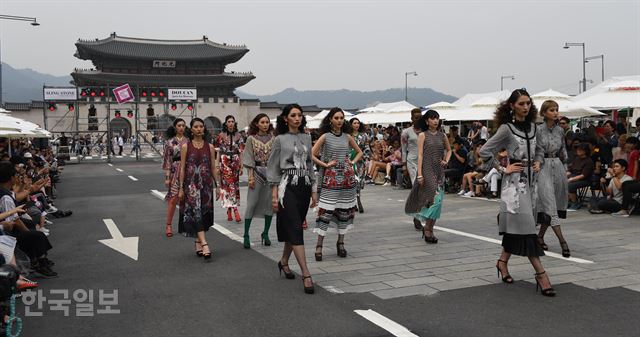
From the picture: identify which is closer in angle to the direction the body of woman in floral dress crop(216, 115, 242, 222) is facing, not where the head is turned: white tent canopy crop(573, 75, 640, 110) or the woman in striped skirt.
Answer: the woman in striped skirt

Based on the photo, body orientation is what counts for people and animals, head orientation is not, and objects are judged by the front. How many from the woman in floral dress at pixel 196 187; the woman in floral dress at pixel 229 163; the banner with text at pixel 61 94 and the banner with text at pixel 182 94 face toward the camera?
4

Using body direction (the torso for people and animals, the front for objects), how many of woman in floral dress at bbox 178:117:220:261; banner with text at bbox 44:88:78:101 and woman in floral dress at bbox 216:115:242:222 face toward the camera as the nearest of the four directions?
3

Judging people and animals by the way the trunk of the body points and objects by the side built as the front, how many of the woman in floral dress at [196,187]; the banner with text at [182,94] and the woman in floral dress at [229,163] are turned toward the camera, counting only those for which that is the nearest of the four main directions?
3

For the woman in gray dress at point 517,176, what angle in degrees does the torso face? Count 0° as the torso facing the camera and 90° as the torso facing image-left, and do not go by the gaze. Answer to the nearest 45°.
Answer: approximately 315°

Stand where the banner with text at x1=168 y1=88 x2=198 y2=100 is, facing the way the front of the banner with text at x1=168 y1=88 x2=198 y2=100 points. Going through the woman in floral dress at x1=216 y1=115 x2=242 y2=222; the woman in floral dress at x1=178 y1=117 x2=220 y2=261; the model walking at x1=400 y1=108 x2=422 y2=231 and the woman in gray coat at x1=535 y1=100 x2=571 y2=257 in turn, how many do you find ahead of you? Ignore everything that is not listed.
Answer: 4

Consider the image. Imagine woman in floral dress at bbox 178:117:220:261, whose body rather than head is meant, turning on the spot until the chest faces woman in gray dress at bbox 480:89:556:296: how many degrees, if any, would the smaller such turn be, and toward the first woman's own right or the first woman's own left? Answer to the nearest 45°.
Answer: approximately 45° to the first woman's own left

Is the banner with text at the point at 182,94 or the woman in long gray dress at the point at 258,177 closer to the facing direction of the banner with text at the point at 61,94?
the woman in long gray dress

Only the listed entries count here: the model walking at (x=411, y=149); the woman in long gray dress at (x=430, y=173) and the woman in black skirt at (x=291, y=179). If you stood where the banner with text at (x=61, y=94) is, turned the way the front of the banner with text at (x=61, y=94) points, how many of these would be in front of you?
3

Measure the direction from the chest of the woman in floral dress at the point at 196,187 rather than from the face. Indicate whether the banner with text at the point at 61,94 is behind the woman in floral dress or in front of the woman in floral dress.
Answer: behind
